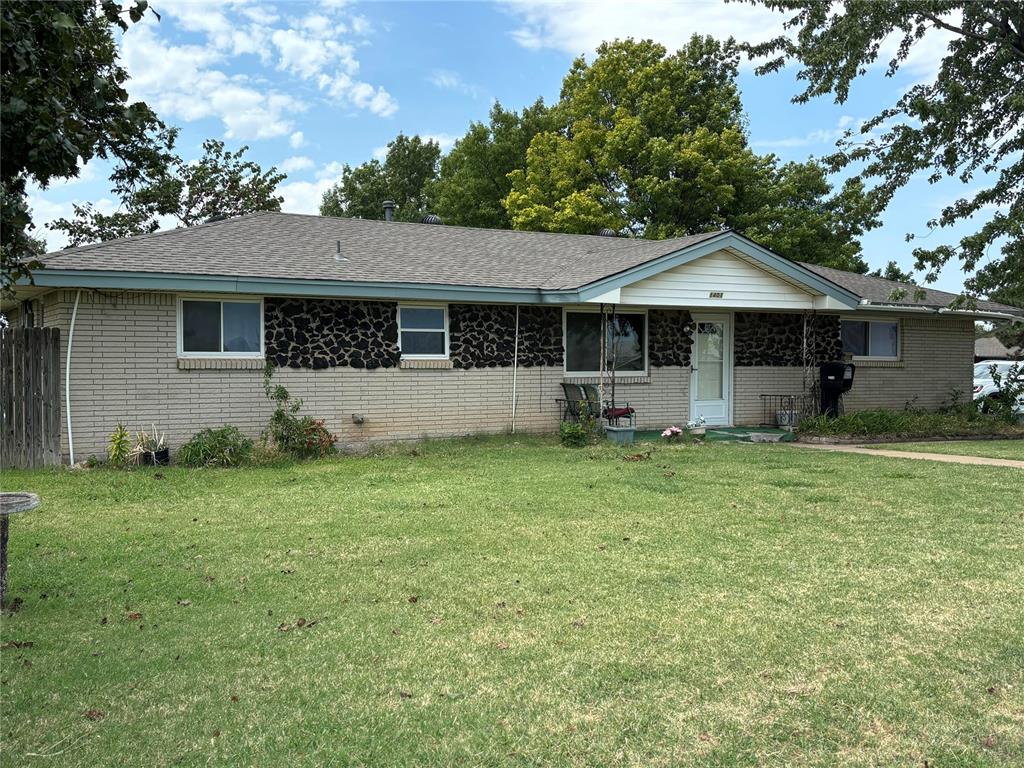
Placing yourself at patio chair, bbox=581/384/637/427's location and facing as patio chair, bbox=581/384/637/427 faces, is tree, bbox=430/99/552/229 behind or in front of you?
behind

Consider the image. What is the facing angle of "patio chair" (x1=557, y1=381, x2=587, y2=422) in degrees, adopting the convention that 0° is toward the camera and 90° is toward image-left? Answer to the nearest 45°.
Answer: approximately 315°

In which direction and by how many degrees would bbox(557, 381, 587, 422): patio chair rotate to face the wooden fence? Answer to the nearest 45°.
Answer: approximately 90° to its right

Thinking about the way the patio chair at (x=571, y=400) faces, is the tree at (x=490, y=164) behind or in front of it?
behind

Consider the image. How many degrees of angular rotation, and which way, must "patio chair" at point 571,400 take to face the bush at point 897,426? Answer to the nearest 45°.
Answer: approximately 45° to its left

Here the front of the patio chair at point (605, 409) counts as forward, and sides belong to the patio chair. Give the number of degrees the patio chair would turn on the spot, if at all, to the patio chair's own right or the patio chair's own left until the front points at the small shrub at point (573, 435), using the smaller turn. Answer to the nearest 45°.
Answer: approximately 90° to the patio chair's own right

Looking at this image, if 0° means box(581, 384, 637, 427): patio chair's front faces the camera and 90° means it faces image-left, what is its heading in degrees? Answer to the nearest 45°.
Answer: approximately 315°

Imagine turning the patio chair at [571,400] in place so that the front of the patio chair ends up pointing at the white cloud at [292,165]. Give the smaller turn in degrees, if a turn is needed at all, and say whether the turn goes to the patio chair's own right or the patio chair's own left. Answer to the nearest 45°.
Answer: approximately 180°

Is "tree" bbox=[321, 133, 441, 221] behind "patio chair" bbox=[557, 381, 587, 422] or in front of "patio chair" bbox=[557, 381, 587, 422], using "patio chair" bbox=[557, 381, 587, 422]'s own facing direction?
behind

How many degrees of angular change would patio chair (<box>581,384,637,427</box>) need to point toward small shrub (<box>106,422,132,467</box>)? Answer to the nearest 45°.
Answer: approximately 90° to its right

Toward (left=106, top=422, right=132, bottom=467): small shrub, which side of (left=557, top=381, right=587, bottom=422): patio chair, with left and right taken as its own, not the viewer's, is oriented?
right
